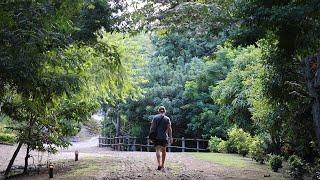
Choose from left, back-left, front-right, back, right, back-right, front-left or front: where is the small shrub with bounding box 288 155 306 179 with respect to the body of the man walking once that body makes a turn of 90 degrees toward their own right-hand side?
front

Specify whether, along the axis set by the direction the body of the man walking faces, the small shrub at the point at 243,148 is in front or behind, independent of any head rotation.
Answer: in front

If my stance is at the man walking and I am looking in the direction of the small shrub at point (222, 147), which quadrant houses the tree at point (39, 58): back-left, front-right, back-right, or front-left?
back-left

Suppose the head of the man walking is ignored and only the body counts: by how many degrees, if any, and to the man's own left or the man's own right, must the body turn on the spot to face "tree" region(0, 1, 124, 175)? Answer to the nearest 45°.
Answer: approximately 135° to the man's own left

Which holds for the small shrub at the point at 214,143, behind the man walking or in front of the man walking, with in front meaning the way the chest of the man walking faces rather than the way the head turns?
in front

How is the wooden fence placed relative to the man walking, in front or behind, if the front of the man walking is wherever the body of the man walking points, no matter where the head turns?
in front

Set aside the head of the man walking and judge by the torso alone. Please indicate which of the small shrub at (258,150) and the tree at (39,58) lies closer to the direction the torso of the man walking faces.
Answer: the small shrub

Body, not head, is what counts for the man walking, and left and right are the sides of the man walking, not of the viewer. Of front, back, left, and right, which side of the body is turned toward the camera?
back
